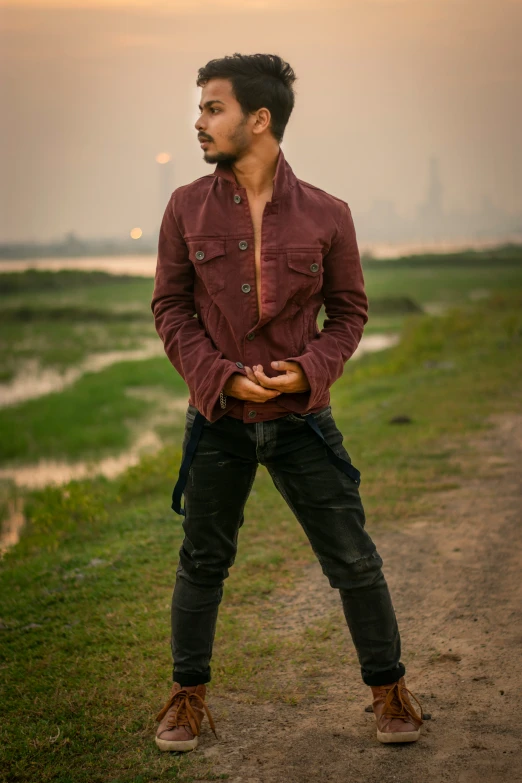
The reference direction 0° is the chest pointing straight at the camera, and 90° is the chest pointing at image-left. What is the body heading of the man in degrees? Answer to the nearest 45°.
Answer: approximately 0°

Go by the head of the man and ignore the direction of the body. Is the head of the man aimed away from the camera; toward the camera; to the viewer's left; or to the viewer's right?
to the viewer's left
